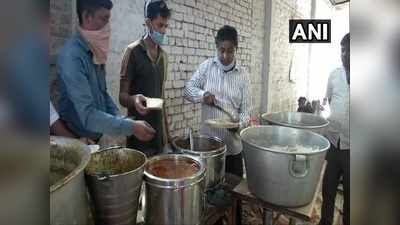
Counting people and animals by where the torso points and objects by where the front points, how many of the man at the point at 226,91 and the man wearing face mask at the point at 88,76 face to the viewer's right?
1

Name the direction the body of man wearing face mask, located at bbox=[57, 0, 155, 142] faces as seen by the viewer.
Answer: to the viewer's right

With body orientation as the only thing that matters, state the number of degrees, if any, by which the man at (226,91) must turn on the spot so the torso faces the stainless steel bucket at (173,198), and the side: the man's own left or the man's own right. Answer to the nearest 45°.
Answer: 0° — they already face it
